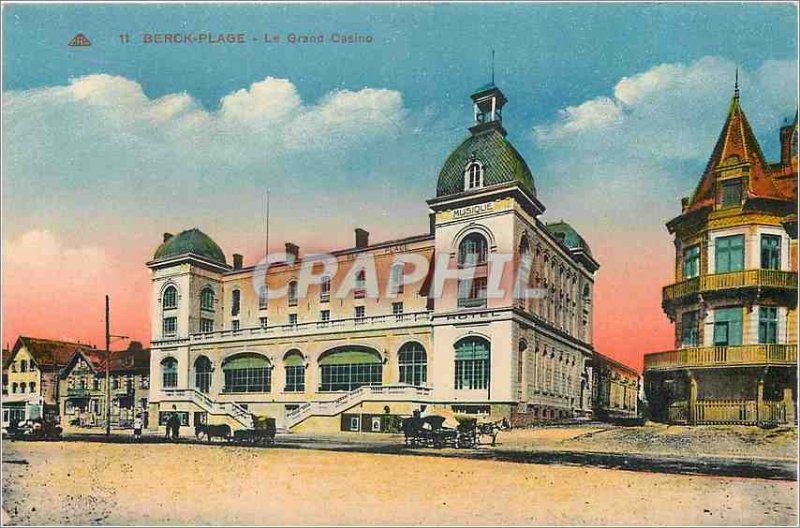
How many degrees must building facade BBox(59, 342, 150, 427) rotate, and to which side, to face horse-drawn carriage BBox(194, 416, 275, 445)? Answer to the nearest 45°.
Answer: approximately 45° to its left

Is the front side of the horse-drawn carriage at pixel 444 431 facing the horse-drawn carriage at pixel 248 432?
no

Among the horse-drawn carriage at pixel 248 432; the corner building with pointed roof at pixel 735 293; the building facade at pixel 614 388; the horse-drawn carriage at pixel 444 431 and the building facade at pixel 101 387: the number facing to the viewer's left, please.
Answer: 1

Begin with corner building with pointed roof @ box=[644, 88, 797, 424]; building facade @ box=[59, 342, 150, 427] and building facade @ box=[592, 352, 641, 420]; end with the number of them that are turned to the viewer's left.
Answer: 0

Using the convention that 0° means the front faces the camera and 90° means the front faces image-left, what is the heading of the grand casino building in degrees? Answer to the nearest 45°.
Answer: approximately 45°

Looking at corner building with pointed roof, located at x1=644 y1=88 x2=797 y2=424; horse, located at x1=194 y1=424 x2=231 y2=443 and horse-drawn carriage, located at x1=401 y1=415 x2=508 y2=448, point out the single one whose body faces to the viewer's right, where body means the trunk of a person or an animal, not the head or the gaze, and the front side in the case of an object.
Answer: the horse-drawn carriage

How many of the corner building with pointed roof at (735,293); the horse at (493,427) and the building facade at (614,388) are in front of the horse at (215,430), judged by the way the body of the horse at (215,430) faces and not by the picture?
0

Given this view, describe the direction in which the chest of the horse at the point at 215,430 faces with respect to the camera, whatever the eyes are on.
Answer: to the viewer's left

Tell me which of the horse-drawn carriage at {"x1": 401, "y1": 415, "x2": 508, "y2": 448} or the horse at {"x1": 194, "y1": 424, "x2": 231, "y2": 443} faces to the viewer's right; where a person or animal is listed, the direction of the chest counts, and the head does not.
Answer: the horse-drawn carriage

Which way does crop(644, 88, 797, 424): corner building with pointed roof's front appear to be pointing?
toward the camera

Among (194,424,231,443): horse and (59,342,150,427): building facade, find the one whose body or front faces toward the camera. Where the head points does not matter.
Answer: the building facade

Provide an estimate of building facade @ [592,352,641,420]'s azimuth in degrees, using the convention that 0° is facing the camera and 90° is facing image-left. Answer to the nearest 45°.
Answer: approximately 315°

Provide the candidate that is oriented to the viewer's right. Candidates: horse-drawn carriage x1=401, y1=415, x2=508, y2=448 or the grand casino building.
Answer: the horse-drawn carriage

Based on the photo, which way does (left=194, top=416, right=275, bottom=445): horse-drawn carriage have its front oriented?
to the viewer's left

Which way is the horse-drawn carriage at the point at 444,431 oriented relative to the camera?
to the viewer's right

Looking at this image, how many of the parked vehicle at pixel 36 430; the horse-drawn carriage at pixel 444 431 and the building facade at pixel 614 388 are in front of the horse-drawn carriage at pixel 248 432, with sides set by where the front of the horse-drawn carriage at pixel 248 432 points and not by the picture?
1

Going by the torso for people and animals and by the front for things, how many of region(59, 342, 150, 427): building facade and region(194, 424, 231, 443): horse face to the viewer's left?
1

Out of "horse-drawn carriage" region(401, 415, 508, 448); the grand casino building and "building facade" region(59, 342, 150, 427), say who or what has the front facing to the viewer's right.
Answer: the horse-drawn carriage

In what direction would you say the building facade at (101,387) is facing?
toward the camera
